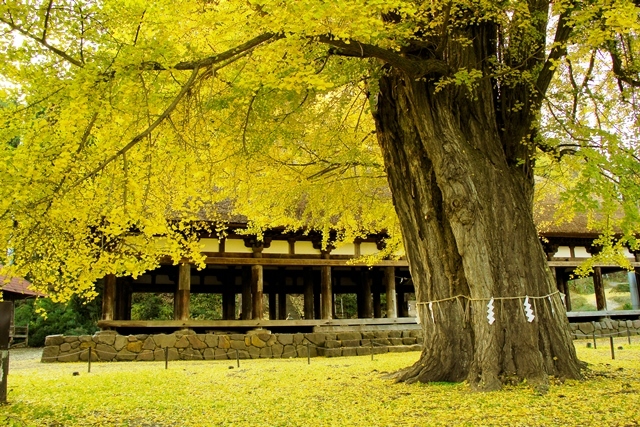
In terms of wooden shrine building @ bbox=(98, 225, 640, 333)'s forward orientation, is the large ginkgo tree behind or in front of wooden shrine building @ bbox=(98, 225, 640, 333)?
in front

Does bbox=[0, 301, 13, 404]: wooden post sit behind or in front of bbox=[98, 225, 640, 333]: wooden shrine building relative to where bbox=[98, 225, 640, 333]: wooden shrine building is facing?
in front

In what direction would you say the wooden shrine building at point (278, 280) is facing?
toward the camera
